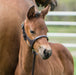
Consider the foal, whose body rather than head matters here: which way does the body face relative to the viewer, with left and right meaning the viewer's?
facing the viewer and to the left of the viewer
